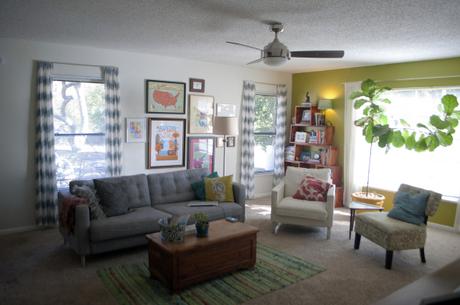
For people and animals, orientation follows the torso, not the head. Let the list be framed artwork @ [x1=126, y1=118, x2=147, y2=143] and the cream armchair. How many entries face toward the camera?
2

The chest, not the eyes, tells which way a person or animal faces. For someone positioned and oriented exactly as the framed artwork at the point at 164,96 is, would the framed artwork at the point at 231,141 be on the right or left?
on its left

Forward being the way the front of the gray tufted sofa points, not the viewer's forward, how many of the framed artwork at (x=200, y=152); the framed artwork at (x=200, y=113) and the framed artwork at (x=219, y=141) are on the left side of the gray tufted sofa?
3

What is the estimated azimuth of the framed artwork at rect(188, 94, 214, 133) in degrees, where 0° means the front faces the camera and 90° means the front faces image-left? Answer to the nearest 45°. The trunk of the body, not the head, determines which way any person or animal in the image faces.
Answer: approximately 315°

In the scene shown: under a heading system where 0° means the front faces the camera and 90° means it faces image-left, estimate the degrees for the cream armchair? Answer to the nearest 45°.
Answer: approximately 0°

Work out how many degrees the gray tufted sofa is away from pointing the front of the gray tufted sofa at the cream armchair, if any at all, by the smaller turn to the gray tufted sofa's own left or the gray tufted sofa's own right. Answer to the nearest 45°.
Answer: approximately 45° to the gray tufted sofa's own left

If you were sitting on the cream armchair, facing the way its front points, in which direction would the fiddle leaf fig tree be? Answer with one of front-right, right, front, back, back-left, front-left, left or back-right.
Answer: back-left

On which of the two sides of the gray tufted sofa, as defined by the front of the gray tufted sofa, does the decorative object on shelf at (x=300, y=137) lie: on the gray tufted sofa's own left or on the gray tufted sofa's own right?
on the gray tufted sofa's own left

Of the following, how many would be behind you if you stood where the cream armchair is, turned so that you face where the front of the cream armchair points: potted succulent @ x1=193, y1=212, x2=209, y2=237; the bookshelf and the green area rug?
1

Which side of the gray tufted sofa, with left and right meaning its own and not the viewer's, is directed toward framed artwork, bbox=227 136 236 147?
left

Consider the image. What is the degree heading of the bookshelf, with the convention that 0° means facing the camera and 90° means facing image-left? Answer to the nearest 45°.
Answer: approximately 45°
